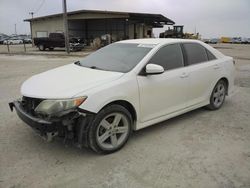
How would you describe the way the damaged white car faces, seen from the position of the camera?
facing the viewer and to the left of the viewer

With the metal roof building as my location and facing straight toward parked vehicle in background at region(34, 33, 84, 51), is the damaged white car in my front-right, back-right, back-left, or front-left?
front-left

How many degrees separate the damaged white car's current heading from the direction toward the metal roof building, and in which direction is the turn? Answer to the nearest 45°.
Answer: approximately 135° to its right

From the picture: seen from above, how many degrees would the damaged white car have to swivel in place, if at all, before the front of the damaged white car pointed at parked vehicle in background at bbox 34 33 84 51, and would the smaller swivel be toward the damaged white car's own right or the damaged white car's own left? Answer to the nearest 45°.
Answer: approximately 135° to the damaged white car's own right
